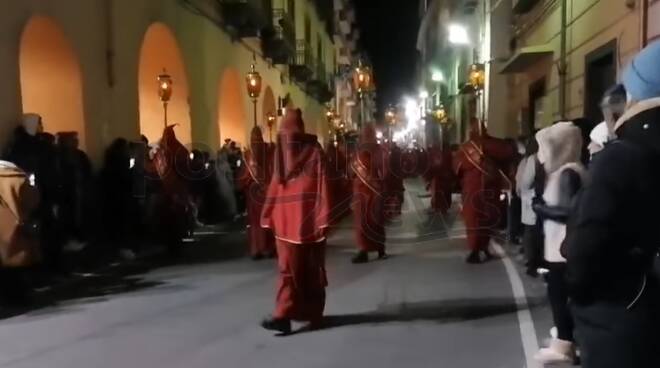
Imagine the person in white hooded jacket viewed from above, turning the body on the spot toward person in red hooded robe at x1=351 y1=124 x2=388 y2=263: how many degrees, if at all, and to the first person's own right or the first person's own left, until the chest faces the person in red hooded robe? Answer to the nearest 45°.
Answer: approximately 45° to the first person's own right

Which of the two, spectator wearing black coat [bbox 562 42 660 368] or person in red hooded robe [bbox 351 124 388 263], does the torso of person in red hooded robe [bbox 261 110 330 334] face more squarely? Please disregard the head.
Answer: the spectator wearing black coat

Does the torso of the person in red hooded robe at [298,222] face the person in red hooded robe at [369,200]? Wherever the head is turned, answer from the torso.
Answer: no

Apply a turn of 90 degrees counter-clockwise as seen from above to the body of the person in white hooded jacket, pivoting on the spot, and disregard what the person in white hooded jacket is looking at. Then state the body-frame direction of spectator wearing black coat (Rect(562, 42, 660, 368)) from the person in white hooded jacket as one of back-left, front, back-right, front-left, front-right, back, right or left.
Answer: front

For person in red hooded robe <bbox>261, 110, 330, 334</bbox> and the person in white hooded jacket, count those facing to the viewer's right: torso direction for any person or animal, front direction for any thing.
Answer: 0

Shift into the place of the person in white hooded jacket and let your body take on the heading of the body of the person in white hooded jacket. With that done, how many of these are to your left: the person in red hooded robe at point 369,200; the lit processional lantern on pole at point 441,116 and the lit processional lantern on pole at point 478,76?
0

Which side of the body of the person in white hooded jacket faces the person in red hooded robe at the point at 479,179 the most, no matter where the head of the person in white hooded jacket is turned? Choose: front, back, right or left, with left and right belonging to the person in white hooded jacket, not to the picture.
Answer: right

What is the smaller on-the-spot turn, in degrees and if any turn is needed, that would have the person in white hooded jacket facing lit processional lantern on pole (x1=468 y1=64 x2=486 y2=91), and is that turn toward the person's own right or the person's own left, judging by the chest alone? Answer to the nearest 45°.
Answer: approximately 90° to the person's own right

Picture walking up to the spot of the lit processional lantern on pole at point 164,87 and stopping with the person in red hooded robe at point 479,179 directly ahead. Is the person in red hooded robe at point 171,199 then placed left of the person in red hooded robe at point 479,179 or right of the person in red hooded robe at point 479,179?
right

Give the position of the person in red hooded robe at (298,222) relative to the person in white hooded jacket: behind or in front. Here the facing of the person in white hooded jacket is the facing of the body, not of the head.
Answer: in front

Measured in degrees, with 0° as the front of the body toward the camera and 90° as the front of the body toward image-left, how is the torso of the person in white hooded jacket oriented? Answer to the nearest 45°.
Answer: approximately 90°
